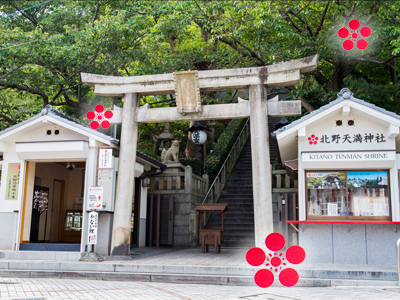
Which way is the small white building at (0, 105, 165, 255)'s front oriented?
toward the camera

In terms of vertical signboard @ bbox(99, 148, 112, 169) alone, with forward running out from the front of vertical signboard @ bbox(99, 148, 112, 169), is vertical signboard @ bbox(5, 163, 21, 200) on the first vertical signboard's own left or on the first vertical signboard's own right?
on the first vertical signboard's own right

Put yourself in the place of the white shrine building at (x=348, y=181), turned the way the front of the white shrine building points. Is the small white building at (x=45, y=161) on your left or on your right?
on your right

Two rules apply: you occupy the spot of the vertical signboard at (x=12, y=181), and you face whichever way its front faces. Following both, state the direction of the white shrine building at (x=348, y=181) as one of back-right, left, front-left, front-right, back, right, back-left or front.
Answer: front-left

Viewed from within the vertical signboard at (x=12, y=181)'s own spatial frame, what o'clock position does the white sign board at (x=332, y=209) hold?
The white sign board is roughly at 10 o'clock from the vertical signboard.

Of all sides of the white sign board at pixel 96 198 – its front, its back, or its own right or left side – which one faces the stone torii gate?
left

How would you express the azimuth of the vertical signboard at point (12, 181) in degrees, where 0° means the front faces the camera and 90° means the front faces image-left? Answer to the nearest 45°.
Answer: approximately 0°

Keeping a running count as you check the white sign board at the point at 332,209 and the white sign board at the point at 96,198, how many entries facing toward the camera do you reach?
2

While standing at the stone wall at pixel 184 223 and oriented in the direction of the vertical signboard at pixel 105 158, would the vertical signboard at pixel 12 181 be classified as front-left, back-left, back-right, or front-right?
front-right

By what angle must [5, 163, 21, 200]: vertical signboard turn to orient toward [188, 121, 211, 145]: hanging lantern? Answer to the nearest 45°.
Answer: approximately 90° to its left

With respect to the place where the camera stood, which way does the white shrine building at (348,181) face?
facing the viewer

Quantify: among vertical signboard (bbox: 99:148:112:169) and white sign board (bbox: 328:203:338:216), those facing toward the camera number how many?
2

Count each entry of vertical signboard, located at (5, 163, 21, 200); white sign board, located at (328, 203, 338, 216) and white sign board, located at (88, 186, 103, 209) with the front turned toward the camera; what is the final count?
3

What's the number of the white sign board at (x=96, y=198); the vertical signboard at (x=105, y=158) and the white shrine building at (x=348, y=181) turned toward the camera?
3
